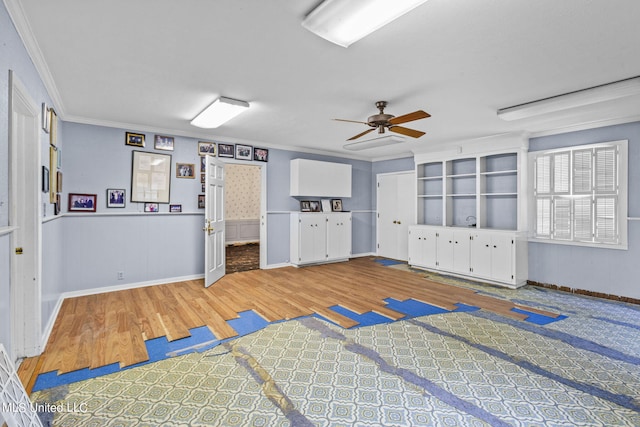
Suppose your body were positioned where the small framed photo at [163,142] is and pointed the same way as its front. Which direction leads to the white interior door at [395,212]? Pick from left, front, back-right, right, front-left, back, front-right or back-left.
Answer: left

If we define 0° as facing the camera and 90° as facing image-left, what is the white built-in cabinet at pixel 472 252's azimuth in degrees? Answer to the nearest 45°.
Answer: approximately 45°

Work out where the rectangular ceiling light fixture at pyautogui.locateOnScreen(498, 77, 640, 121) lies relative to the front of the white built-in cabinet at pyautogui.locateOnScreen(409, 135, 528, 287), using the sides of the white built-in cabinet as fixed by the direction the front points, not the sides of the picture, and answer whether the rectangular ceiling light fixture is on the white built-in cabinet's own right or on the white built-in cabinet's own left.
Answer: on the white built-in cabinet's own left

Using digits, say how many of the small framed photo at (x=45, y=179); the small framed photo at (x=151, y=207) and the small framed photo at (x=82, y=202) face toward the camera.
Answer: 2

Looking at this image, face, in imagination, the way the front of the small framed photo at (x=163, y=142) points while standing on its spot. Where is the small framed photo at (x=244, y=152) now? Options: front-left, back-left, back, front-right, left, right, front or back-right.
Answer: left

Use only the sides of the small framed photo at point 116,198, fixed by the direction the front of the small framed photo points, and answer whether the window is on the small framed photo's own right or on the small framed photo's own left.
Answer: on the small framed photo's own left

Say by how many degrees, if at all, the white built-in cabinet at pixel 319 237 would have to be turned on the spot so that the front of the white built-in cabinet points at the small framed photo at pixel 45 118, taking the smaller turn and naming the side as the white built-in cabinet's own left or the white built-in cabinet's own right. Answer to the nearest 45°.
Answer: approximately 90° to the white built-in cabinet's own right

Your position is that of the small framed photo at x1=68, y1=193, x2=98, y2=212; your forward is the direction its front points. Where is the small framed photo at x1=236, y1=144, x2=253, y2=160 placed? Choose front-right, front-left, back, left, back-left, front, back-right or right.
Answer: left

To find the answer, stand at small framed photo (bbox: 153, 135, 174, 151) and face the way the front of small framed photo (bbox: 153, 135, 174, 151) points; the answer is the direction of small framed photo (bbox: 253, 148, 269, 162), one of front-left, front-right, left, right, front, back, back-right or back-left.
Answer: left

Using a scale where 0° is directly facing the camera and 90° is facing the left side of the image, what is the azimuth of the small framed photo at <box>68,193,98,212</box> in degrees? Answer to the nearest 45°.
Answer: approximately 0°

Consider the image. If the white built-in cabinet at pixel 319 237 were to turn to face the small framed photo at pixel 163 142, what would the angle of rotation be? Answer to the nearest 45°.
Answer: approximately 90° to its right

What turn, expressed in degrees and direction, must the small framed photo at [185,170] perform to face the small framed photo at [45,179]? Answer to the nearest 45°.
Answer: approximately 45° to its right
